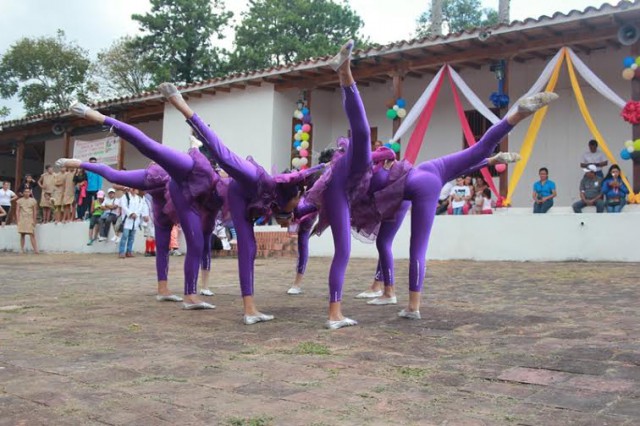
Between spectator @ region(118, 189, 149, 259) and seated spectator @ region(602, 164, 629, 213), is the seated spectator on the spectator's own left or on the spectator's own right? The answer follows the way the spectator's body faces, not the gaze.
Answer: on the spectator's own left

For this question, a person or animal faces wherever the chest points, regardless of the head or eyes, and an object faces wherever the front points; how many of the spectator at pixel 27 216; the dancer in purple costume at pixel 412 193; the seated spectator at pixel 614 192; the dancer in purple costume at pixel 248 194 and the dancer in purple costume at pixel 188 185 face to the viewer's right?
2

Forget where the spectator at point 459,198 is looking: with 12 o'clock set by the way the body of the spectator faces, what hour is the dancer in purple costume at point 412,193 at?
The dancer in purple costume is roughly at 12 o'clock from the spectator.

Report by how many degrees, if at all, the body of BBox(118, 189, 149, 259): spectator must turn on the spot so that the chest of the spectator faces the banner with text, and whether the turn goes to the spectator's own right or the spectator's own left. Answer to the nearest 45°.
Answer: approximately 180°

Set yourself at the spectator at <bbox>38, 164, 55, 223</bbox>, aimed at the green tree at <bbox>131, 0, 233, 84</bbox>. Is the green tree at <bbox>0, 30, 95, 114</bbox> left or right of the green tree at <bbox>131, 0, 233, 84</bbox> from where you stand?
left

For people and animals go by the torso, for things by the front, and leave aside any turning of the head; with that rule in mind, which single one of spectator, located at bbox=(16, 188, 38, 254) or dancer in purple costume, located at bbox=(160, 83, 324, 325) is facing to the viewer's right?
the dancer in purple costume

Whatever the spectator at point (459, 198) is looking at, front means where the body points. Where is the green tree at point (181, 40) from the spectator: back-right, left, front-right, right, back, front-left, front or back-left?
back-right

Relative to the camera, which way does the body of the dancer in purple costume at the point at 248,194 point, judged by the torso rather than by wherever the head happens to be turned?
to the viewer's right

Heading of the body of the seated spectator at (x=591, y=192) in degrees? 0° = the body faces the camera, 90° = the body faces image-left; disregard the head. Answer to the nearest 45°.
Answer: approximately 0°

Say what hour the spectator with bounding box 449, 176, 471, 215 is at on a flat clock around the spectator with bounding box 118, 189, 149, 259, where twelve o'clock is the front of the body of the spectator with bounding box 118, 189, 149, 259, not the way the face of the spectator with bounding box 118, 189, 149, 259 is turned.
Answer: the spectator with bounding box 449, 176, 471, 215 is roughly at 10 o'clock from the spectator with bounding box 118, 189, 149, 259.

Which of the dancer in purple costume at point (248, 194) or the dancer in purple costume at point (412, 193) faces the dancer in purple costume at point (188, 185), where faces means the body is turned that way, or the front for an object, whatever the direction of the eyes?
the dancer in purple costume at point (412, 193)

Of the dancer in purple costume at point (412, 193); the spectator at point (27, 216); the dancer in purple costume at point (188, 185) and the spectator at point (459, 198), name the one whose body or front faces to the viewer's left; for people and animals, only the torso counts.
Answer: the dancer in purple costume at point (412, 193)
